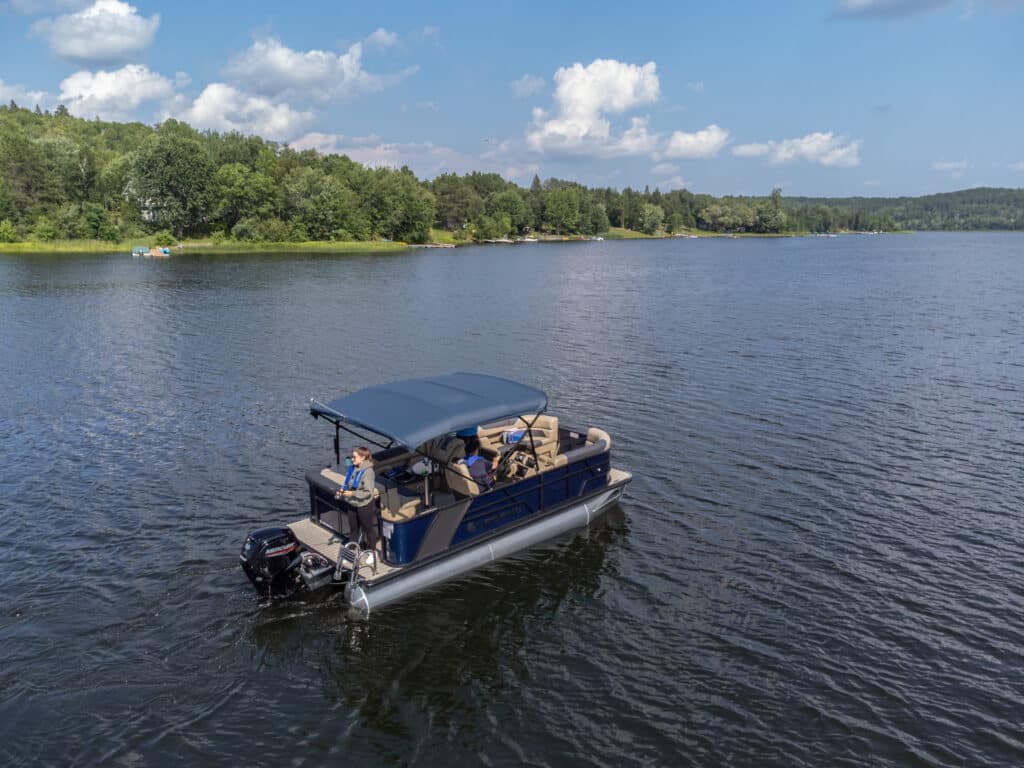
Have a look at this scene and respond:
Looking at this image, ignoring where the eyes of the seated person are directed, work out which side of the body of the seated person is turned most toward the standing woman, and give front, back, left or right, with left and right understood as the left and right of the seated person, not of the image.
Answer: back

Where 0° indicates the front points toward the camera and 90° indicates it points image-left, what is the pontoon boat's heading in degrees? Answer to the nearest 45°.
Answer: approximately 225°

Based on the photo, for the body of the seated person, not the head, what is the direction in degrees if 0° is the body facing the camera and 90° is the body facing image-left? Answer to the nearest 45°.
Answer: approximately 225°
